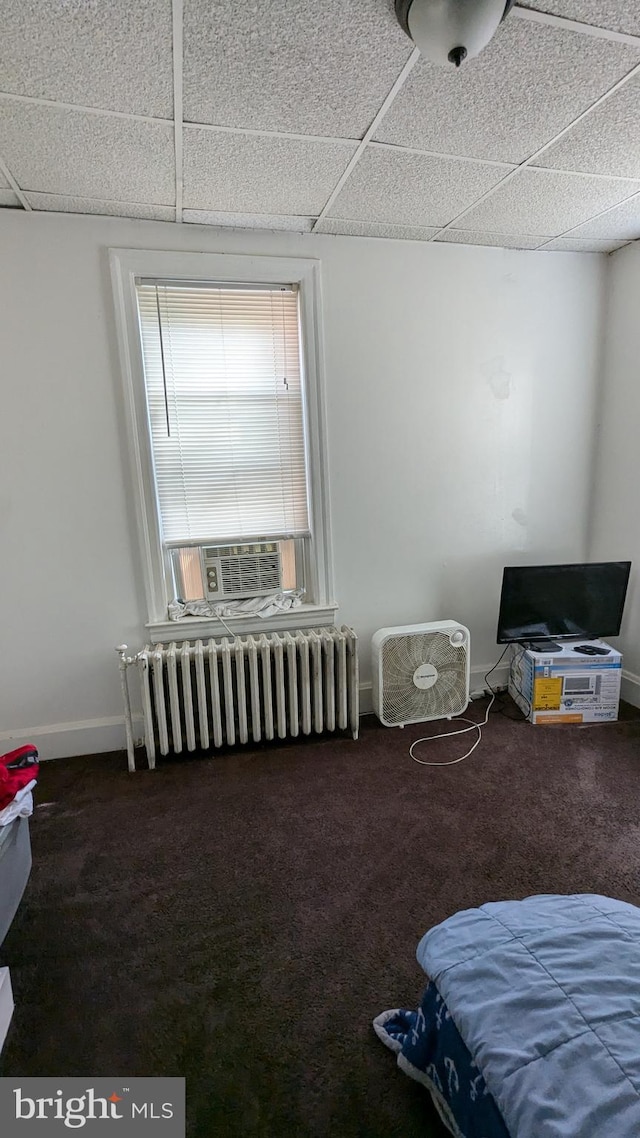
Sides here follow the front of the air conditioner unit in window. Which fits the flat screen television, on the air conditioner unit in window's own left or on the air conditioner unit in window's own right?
on the air conditioner unit in window's own left

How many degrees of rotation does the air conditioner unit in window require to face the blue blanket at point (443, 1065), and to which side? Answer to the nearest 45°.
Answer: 0° — it already faces it

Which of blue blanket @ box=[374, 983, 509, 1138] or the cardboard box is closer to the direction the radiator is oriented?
the blue blanket

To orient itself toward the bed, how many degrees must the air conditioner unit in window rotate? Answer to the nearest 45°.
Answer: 0° — it already faces it

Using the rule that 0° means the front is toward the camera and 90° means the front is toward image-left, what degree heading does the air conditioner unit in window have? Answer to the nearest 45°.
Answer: approximately 0°

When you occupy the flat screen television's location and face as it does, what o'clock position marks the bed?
The bed is roughly at 12 o'clock from the flat screen television.

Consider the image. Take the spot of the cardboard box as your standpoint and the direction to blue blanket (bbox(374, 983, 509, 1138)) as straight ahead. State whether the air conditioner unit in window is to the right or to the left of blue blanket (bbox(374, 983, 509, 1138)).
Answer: right

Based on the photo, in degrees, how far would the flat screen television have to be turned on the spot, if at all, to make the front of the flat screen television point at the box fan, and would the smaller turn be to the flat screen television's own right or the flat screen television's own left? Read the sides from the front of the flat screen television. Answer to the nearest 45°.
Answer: approximately 45° to the flat screen television's own right

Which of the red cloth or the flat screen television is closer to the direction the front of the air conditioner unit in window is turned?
the red cloth

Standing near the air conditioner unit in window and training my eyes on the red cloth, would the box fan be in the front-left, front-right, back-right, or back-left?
back-left

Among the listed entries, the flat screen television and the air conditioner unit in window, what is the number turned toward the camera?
2

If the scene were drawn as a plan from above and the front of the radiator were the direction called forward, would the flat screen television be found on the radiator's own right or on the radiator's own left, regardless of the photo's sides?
on the radiator's own left
